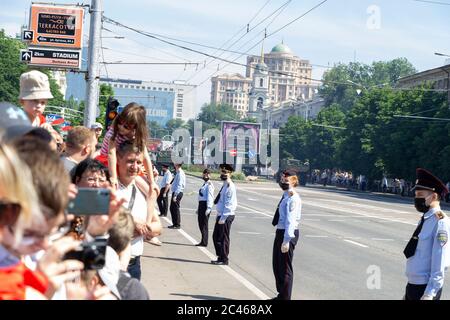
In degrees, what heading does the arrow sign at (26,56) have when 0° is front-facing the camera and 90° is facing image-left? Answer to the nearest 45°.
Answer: approximately 0°

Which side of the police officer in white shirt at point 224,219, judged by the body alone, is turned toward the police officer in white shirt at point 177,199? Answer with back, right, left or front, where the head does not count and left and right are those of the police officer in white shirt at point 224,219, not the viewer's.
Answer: right

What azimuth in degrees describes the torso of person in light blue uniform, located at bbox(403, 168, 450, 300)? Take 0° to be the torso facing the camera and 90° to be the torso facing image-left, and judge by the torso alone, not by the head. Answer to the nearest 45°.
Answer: approximately 45°

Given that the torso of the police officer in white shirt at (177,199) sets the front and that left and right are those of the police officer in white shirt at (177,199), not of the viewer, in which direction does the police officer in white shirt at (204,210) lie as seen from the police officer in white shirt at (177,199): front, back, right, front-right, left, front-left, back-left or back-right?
left

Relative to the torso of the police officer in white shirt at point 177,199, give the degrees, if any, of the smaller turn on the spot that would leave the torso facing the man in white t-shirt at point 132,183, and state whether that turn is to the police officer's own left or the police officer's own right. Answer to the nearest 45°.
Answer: approximately 90° to the police officer's own left

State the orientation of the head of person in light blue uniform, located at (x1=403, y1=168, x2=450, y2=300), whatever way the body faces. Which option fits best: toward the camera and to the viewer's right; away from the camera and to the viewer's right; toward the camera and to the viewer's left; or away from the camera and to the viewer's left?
toward the camera and to the viewer's left

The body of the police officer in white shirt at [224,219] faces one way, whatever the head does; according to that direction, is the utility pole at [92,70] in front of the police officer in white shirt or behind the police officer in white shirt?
in front

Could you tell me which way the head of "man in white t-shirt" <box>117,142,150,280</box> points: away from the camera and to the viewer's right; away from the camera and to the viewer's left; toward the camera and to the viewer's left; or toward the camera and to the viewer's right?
toward the camera and to the viewer's right
